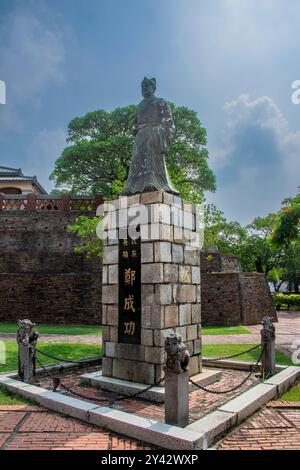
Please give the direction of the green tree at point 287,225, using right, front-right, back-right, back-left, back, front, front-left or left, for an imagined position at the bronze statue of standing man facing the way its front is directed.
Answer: back

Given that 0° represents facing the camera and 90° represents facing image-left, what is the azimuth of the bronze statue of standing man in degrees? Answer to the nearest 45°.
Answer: approximately 45°
